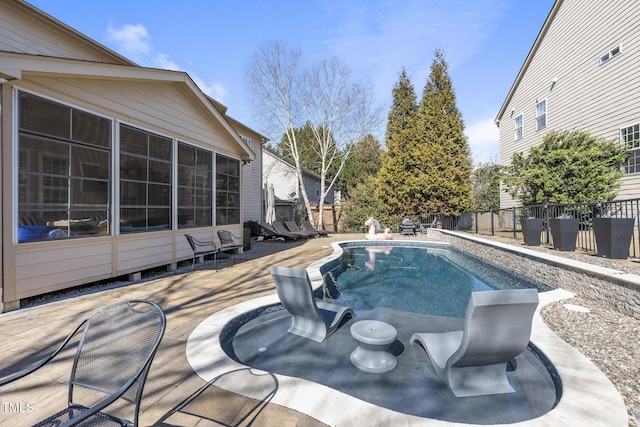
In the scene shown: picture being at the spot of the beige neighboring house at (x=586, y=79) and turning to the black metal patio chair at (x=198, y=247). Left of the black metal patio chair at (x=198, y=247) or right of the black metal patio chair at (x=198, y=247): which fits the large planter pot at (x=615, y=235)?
left

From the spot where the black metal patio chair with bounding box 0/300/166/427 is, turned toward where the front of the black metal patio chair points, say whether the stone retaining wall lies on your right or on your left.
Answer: on your left

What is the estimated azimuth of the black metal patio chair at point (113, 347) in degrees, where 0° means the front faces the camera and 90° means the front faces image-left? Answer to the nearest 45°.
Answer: approximately 45°

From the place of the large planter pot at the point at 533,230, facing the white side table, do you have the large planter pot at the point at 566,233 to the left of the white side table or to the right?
left

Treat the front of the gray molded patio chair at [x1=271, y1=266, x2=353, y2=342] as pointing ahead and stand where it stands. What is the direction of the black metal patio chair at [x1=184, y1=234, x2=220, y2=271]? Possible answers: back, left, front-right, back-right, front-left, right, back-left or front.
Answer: left

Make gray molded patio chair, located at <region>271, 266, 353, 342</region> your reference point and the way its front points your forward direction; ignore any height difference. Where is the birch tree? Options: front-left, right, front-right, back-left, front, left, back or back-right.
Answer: front-left

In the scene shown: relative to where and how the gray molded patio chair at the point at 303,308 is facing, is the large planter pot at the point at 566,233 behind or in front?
in front

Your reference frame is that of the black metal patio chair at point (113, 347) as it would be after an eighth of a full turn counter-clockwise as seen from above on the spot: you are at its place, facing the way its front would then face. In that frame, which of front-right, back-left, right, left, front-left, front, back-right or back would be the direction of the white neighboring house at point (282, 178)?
back-left
